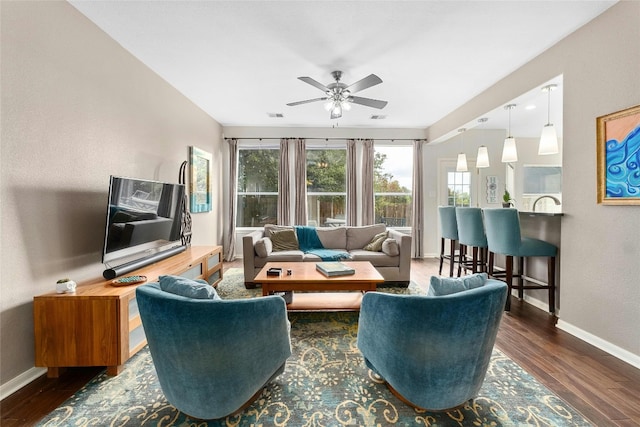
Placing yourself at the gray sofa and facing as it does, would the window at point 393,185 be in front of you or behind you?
behind

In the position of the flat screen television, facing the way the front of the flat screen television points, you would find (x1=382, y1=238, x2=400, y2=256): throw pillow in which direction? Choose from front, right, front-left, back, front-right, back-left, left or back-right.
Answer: front-left

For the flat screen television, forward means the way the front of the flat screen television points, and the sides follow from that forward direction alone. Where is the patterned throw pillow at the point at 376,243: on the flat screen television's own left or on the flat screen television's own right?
on the flat screen television's own left

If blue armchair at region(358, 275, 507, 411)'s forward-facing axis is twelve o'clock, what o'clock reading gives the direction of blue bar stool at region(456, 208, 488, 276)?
The blue bar stool is roughly at 2 o'clock from the blue armchair.

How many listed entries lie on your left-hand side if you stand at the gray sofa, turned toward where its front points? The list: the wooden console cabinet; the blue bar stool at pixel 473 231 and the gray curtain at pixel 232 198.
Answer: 1

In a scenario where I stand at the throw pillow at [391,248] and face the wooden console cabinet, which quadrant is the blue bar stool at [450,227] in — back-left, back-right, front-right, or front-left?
back-left

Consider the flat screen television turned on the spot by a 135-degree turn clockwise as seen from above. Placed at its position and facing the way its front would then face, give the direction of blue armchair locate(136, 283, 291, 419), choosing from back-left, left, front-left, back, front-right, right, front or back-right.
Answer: left

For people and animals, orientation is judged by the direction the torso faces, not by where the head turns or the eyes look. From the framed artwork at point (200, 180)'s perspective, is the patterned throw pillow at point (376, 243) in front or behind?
in front

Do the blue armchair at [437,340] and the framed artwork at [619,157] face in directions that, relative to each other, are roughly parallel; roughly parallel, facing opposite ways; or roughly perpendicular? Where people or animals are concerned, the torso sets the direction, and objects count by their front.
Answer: roughly perpendicular

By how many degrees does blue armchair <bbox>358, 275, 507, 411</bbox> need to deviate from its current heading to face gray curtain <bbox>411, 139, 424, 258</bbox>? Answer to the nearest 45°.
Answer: approximately 45° to its right

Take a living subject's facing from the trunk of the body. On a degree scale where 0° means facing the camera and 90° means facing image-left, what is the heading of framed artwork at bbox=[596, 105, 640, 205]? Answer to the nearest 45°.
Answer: approximately 45°

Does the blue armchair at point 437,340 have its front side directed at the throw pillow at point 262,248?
yes

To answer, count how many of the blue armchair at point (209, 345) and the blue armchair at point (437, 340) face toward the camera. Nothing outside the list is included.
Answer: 0

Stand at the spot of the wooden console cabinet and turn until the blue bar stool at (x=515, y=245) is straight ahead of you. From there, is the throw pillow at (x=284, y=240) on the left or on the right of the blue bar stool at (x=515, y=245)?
left

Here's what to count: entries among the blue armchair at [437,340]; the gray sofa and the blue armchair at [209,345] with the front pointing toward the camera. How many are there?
1

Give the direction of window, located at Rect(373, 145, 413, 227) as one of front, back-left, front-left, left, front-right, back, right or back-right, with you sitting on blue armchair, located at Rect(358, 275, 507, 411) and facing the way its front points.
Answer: front-right

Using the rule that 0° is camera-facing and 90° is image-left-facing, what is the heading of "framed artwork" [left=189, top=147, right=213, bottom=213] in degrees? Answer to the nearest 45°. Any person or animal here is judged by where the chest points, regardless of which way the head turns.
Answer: approximately 315°

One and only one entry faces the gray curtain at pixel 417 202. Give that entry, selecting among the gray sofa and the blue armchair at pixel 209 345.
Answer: the blue armchair

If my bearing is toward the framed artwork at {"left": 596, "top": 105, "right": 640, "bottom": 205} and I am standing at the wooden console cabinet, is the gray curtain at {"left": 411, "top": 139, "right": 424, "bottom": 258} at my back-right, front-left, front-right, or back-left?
front-left

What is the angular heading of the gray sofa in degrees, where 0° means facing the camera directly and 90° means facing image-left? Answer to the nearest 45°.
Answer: approximately 0°

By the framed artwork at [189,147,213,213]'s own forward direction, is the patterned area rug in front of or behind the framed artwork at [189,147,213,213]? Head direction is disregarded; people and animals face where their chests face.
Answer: in front

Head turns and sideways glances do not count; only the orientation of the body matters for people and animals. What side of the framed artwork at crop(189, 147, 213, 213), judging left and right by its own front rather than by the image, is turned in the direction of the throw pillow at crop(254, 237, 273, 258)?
front
